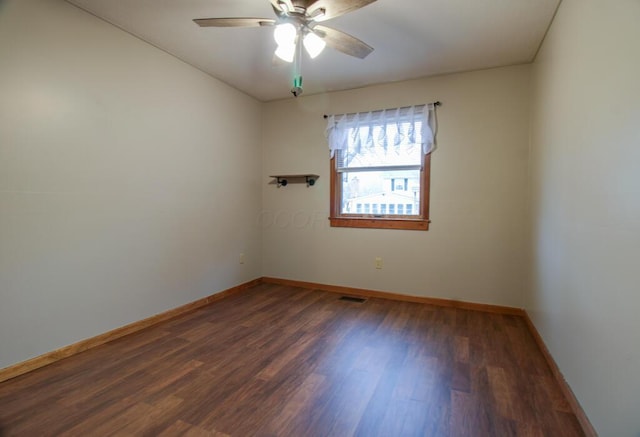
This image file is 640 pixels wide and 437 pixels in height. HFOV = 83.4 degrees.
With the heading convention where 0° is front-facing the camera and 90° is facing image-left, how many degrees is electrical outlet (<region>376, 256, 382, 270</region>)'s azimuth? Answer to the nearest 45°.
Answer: approximately 0°

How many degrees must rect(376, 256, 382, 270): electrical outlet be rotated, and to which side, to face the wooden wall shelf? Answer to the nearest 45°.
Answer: approximately 90° to its right
